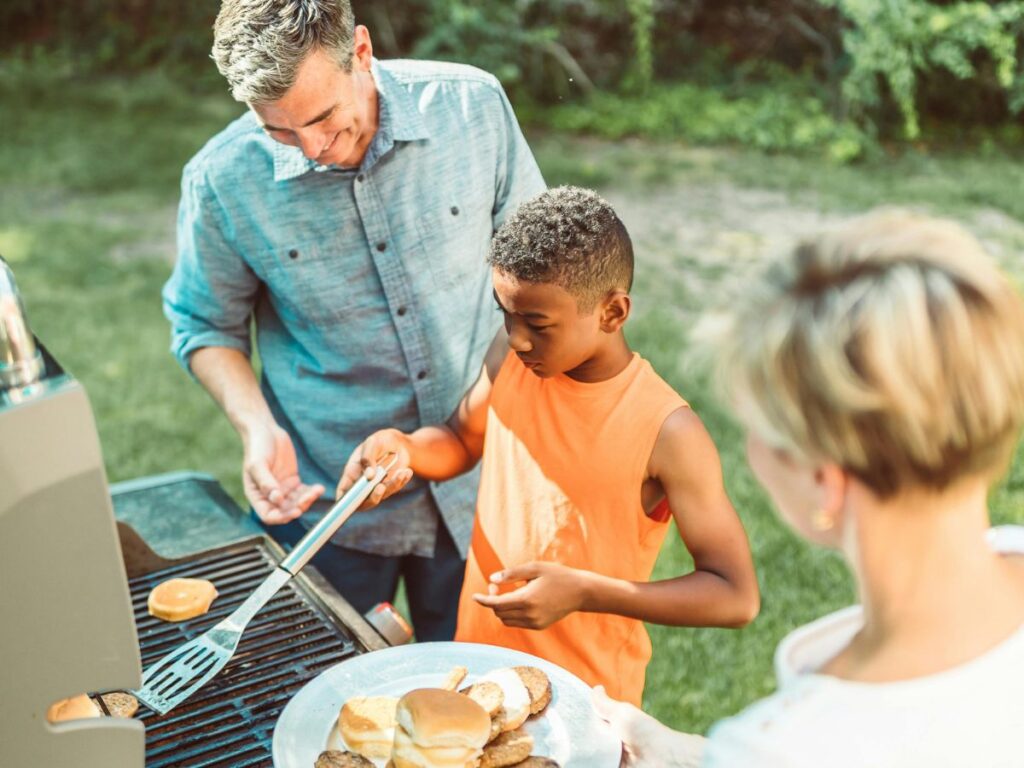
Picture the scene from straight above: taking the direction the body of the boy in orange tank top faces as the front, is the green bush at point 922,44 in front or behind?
behind

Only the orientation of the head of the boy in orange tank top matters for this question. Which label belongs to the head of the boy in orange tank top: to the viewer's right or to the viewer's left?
to the viewer's left

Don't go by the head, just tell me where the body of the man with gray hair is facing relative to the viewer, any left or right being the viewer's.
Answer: facing the viewer

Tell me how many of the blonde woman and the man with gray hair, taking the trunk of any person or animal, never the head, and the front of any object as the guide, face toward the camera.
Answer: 1

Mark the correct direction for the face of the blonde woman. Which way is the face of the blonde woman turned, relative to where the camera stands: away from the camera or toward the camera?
away from the camera

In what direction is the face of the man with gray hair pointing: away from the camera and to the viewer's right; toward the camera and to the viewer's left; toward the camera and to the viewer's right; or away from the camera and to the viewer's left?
toward the camera and to the viewer's left

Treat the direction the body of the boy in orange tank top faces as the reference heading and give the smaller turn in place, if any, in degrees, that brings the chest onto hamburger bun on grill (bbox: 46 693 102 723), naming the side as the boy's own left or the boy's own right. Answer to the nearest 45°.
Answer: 0° — they already face it

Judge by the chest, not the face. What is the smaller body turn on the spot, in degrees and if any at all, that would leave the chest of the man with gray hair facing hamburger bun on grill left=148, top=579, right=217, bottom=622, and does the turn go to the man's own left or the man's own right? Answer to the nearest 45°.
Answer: approximately 45° to the man's own right

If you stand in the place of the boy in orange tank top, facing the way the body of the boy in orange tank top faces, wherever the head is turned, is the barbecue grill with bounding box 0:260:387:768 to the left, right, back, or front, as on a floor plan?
front

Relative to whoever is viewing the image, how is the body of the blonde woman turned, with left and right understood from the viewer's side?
facing away from the viewer and to the left of the viewer

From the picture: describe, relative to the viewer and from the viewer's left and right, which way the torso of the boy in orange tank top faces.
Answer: facing the viewer and to the left of the viewer
